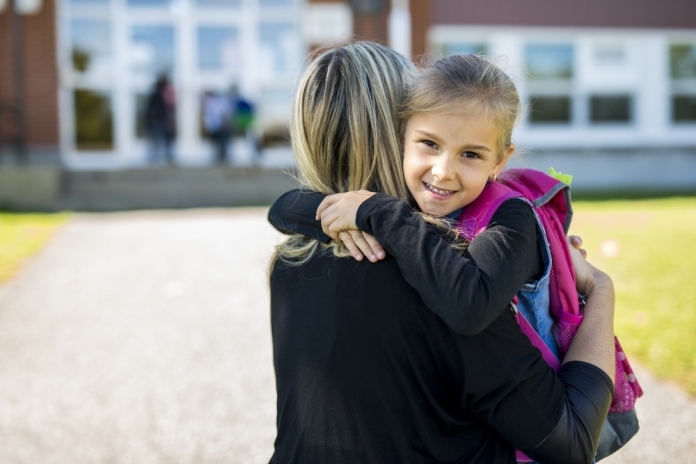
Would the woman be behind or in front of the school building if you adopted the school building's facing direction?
in front

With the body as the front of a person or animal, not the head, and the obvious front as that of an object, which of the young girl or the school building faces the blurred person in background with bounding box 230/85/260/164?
the school building

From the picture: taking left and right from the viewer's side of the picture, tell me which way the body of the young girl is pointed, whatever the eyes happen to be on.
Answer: facing the viewer and to the left of the viewer

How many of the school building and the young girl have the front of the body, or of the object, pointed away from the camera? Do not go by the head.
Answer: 0

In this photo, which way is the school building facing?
toward the camera

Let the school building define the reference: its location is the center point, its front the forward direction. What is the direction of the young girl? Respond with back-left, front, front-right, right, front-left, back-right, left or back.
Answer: front

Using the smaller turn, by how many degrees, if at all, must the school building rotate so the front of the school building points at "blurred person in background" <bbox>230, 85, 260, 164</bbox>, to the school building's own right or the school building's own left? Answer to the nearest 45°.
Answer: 0° — it already faces them

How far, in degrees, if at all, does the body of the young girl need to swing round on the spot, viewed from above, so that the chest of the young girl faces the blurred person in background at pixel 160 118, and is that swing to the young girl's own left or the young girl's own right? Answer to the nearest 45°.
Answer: approximately 135° to the young girl's own right
